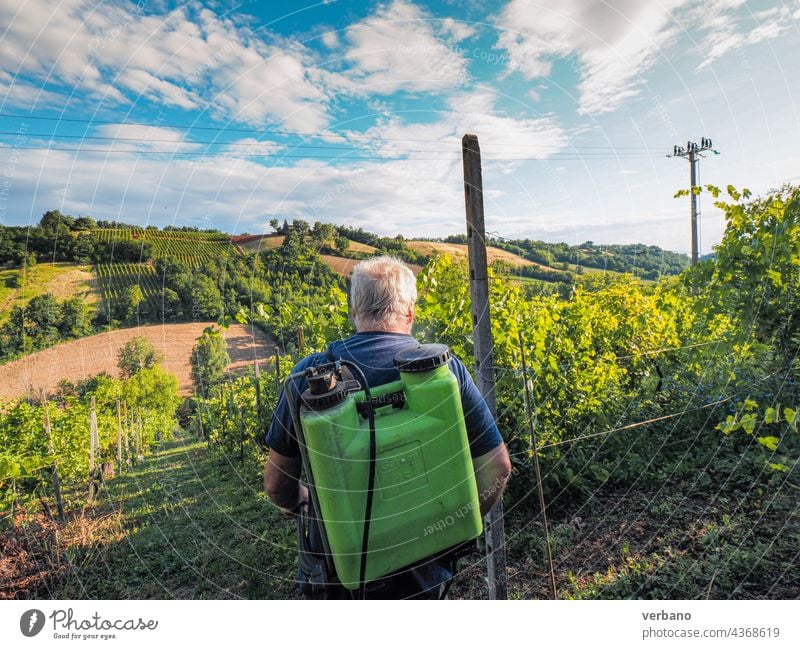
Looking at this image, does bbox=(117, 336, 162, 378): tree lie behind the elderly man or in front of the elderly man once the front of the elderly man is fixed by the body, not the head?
in front

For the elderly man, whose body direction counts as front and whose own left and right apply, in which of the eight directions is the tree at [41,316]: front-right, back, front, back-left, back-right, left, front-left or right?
front-left

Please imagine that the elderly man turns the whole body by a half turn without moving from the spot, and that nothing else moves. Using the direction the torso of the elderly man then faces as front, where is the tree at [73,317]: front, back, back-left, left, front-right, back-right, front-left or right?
back-right

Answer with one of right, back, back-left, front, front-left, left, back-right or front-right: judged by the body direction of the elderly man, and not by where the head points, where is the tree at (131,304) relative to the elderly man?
front-left

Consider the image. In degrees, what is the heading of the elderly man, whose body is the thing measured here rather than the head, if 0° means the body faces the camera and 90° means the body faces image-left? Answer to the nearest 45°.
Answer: approximately 180°

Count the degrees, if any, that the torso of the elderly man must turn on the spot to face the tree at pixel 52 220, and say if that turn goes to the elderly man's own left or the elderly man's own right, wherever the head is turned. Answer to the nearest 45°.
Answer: approximately 45° to the elderly man's own left
